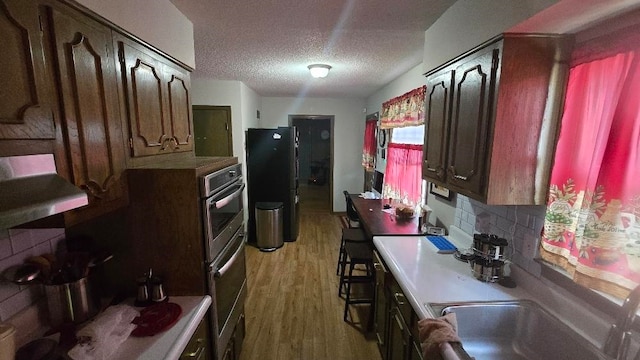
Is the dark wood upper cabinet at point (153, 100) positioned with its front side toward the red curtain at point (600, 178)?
yes

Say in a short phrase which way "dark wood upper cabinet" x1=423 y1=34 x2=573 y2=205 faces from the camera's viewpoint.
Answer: facing the viewer and to the left of the viewer

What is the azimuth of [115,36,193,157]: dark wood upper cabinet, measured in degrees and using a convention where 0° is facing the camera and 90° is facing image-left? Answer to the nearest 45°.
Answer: approximately 315°

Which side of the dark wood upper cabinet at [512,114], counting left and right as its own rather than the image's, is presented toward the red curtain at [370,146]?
right

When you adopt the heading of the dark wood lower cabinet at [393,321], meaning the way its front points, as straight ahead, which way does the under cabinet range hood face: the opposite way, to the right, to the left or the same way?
the opposite way

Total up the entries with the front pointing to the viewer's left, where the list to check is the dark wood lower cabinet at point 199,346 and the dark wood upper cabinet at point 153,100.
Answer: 0

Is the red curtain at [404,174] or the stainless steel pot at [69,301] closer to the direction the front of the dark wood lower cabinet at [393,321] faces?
the stainless steel pot

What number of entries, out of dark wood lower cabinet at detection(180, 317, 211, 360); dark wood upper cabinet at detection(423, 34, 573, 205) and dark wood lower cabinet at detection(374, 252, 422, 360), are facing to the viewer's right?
1

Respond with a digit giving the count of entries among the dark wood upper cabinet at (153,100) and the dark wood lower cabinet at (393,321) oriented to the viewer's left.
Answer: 1

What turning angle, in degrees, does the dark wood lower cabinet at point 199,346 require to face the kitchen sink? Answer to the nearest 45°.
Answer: approximately 45° to its right

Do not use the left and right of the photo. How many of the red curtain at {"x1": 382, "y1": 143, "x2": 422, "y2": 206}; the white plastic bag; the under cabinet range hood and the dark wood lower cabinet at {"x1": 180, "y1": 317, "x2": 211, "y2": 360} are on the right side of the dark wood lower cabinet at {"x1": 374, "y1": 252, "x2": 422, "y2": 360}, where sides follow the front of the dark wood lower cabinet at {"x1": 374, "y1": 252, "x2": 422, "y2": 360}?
1

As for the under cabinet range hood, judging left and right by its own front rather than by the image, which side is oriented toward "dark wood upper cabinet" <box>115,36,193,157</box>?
left

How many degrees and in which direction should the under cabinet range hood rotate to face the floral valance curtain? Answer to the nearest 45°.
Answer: approximately 45° to its left

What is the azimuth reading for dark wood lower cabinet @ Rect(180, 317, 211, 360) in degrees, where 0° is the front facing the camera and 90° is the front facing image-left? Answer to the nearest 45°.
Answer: approximately 270°
